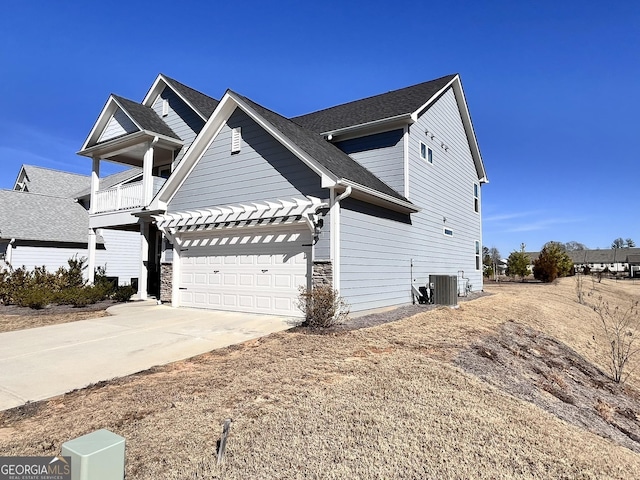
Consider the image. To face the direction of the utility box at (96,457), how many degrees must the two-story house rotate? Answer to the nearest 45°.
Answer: approximately 45° to its left

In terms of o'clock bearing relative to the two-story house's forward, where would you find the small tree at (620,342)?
The small tree is roughly at 8 o'clock from the two-story house.

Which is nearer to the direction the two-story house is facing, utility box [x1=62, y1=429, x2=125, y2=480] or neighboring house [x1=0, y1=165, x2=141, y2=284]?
the utility box

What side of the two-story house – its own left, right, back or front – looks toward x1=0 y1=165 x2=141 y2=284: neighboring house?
right

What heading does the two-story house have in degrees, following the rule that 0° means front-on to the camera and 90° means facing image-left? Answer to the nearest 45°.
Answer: approximately 45°

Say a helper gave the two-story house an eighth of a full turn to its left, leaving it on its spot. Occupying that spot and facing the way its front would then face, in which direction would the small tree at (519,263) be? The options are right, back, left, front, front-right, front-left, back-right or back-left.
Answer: back-left

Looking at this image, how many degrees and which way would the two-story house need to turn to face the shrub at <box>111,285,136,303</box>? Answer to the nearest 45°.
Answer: approximately 90° to its right

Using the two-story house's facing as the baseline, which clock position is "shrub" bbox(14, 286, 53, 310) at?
The shrub is roughly at 2 o'clock from the two-story house.
